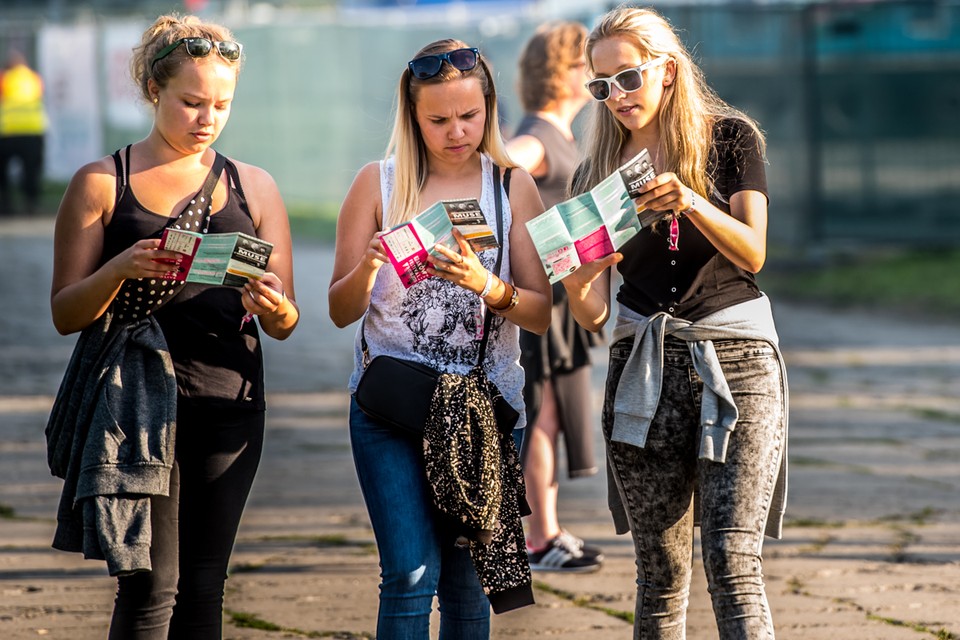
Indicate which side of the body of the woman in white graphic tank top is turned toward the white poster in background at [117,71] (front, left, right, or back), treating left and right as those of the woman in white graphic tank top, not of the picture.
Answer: back

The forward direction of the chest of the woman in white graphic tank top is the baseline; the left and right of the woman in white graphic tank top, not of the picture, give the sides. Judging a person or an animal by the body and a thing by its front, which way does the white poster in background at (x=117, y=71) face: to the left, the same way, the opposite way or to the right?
the same way

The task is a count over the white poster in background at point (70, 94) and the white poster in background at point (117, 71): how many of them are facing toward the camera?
2

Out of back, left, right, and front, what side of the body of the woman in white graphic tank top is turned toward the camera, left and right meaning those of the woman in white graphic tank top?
front

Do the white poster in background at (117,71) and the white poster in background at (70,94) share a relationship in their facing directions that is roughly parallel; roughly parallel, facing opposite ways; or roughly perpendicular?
roughly parallel

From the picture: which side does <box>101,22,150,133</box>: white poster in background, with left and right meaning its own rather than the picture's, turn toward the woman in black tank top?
front

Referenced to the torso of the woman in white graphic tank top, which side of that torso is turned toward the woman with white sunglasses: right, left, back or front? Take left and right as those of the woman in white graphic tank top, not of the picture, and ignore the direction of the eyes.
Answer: left

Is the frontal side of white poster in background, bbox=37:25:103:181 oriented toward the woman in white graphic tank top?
yes

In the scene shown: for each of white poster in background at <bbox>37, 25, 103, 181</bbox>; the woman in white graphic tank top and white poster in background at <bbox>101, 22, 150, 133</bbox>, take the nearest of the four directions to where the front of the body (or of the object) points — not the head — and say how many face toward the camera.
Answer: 3

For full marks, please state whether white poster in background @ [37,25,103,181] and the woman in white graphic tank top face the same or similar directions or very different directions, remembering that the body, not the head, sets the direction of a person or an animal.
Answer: same or similar directions

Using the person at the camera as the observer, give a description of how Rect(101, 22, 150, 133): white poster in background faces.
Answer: facing the viewer

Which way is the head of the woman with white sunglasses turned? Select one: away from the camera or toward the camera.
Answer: toward the camera
